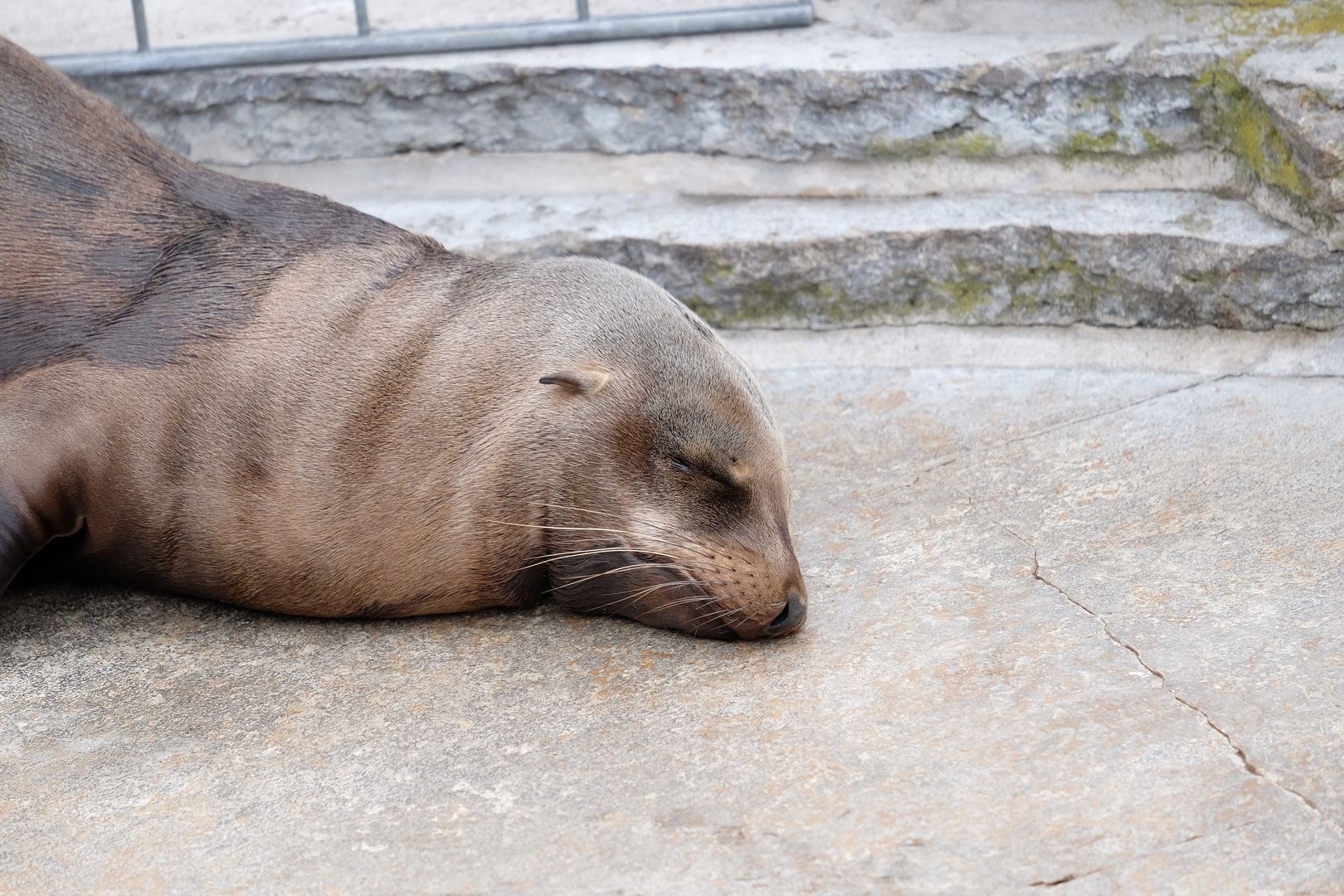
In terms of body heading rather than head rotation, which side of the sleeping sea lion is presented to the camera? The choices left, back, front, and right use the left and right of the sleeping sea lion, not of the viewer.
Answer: right
